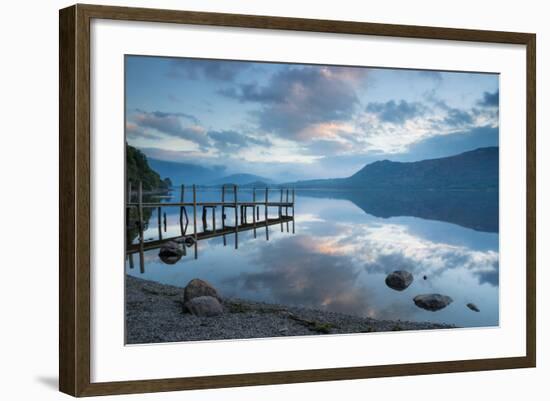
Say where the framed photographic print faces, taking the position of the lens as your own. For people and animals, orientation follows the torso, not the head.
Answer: facing the viewer and to the right of the viewer
